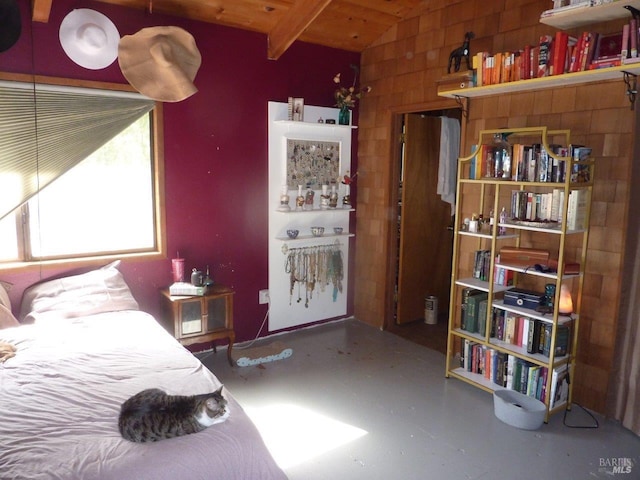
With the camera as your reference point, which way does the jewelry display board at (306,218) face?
facing the viewer and to the right of the viewer

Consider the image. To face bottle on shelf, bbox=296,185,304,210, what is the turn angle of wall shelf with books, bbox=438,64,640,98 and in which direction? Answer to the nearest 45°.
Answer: approximately 45° to its right

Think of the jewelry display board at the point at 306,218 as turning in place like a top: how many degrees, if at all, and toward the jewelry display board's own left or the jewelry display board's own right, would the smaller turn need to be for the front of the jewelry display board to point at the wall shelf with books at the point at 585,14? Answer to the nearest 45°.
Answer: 0° — it already faces it

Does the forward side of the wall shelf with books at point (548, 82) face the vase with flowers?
no

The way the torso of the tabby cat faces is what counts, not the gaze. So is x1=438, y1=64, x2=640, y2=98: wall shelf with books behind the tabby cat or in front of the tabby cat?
in front

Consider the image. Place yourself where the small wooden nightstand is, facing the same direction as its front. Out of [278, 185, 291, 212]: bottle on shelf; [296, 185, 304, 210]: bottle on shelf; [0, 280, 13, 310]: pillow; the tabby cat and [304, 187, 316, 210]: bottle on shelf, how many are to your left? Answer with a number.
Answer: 3

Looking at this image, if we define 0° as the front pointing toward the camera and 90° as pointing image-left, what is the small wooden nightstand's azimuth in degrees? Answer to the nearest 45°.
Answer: approximately 315°

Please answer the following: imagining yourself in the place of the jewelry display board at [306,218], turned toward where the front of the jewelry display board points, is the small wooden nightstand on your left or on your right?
on your right

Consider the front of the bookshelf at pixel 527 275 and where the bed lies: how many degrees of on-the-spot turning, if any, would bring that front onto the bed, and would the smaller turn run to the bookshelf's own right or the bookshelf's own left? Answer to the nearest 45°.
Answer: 0° — it already faces it

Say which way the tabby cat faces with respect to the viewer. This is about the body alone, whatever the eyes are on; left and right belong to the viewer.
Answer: facing to the right of the viewer

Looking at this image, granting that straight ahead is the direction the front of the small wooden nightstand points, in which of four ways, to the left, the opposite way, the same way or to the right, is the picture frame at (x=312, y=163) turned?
the same way

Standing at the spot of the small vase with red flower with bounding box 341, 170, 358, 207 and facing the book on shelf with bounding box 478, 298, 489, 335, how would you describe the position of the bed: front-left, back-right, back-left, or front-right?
front-right

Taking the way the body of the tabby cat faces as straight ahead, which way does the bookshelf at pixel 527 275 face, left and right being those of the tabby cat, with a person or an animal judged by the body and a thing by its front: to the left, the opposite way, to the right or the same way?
the opposite way

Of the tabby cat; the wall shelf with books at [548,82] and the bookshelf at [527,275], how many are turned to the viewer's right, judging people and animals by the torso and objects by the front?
1

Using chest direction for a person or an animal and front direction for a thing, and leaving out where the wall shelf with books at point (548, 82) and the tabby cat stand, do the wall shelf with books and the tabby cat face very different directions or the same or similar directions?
very different directions

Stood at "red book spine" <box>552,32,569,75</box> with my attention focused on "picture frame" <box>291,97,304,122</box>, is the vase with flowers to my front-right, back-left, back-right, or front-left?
front-right
